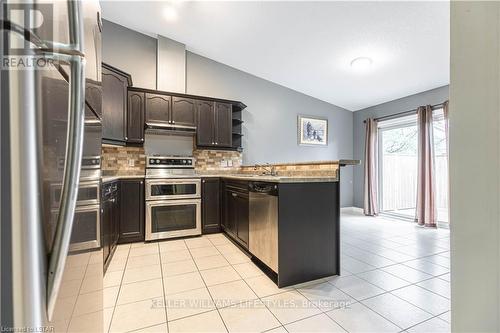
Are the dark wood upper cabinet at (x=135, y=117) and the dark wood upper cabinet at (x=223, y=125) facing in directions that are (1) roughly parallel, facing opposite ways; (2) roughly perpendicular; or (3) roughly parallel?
roughly parallel

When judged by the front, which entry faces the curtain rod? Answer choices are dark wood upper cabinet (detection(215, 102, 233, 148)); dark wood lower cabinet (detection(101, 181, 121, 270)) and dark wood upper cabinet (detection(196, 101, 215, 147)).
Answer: the dark wood lower cabinet

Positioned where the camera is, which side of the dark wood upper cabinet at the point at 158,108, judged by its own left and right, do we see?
front

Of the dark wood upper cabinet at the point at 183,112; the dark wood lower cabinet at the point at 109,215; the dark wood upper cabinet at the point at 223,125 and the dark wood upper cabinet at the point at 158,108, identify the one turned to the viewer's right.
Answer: the dark wood lower cabinet

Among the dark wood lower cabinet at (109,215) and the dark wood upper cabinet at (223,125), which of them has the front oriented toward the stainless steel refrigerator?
the dark wood upper cabinet

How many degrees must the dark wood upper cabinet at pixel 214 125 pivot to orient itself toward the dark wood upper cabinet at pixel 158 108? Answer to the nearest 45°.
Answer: approximately 90° to its right

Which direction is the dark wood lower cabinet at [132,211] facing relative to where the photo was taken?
toward the camera

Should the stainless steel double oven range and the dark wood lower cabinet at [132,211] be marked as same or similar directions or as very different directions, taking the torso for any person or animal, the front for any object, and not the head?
same or similar directions

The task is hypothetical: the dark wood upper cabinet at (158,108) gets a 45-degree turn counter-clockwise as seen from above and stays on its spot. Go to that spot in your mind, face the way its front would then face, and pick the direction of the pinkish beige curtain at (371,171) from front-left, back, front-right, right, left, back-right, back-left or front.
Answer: front-left

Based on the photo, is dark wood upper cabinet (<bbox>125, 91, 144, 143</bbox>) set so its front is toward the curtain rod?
no

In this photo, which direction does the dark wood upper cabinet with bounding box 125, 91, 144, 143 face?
toward the camera

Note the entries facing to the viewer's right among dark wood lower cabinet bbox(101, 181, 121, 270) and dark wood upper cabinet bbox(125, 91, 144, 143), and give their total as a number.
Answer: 1
